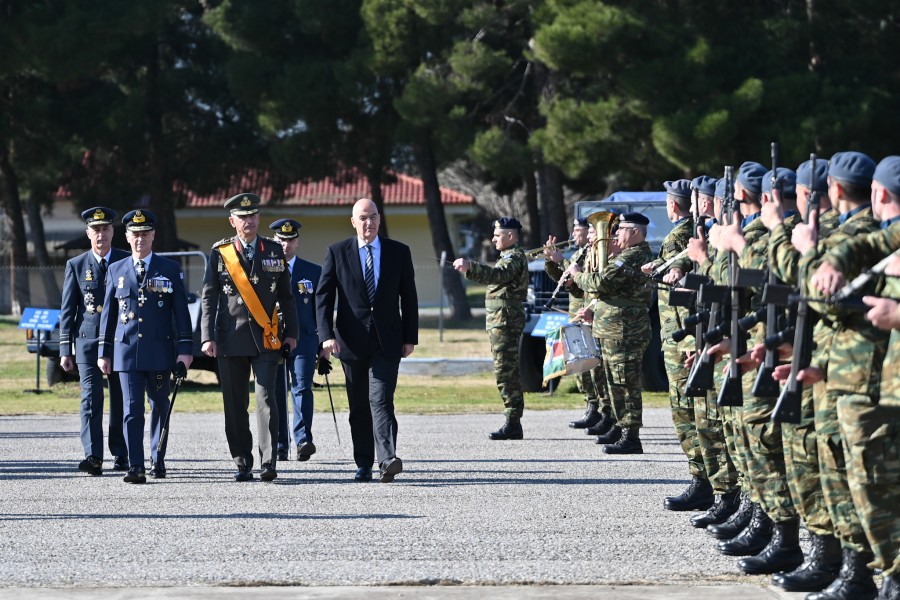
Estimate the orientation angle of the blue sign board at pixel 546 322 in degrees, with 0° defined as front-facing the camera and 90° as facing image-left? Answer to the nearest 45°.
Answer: approximately 0°

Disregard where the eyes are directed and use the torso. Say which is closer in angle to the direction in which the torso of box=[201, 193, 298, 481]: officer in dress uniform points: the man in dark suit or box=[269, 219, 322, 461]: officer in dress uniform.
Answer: the man in dark suit

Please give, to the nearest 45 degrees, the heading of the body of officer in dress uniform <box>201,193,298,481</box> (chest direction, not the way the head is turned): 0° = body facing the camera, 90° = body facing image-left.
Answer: approximately 0°

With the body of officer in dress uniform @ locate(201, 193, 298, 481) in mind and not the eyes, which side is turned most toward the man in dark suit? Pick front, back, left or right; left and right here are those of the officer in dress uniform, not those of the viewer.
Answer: left

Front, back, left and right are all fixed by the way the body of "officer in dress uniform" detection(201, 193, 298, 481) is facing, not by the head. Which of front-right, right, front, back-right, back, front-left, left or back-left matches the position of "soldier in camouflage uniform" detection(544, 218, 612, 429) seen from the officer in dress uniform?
back-left

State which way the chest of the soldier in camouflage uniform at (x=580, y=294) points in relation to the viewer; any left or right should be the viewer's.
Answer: facing to the left of the viewer

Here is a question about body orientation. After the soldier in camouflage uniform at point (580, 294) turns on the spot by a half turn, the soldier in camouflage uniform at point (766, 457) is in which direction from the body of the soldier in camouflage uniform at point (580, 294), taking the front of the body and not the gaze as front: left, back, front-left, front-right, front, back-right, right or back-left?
right

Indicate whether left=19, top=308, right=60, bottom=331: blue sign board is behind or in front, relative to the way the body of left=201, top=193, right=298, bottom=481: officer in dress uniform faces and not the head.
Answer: behind

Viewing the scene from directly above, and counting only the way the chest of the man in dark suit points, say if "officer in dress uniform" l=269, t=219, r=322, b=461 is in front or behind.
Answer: behind

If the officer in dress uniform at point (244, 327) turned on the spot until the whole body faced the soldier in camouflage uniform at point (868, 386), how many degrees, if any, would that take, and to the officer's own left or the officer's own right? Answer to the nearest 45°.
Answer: approximately 45° to the officer's own left

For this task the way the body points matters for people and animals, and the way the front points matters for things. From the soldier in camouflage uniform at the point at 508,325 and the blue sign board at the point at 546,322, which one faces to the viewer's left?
the soldier in camouflage uniform

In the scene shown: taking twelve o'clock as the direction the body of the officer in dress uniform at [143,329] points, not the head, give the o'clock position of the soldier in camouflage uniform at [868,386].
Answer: The soldier in camouflage uniform is roughly at 11 o'clock from the officer in dress uniform.

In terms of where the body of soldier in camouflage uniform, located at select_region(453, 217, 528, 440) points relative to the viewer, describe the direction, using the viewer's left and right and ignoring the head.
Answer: facing to the left of the viewer

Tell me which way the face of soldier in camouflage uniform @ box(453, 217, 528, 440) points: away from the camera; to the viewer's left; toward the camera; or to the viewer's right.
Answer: to the viewer's left

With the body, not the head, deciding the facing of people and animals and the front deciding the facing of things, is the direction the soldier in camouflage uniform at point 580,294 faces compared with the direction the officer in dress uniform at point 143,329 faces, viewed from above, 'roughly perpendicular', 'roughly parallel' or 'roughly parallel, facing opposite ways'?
roughly perpendicular
